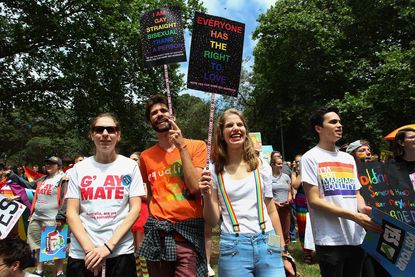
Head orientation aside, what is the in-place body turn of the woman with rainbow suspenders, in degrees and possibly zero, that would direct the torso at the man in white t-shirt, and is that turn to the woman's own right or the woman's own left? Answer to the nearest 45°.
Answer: approximately 135° to the woman's own left

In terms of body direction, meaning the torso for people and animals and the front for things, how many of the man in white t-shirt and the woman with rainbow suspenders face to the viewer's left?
0

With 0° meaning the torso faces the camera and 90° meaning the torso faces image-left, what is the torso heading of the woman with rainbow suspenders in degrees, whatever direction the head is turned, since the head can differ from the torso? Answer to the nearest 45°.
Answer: approximately 0°

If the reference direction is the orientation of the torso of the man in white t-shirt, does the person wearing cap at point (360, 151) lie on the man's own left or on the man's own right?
on the man's own left

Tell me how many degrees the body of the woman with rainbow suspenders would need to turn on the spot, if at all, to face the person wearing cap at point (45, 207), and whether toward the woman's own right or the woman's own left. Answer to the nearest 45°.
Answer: approximately 135° to the woman's own right

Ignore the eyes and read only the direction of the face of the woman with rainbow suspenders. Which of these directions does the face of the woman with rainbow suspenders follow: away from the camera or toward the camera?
toward the camera

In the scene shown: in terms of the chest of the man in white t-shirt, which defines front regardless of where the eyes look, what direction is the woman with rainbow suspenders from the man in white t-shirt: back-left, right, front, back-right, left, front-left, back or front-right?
right

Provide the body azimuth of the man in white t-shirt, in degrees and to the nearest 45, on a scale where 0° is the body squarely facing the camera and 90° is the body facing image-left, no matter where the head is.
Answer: approximately 315°
